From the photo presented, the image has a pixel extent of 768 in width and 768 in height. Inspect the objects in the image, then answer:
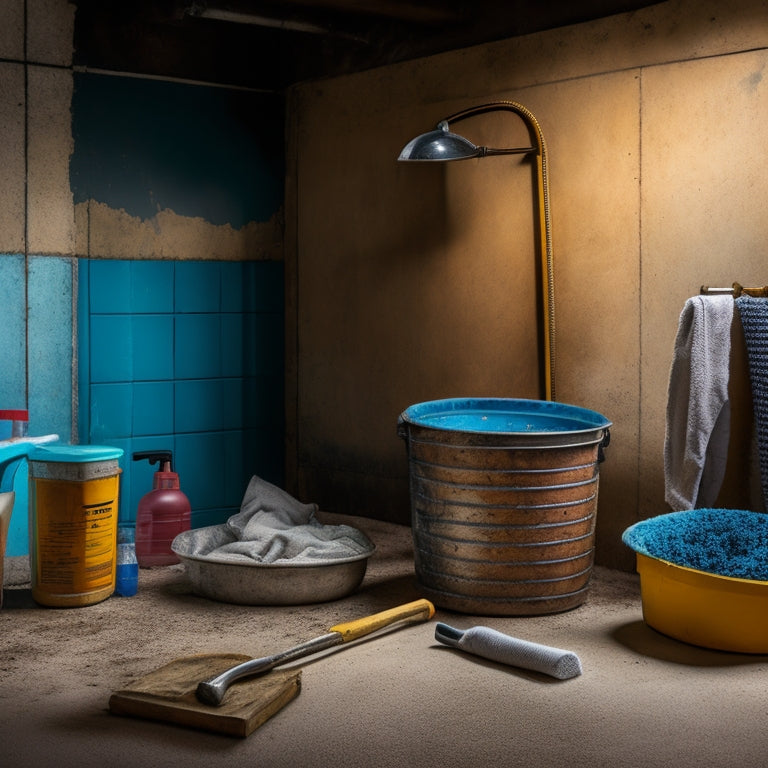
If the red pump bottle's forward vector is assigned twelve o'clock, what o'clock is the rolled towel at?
The rolled towel is roughly at 8 o'clock from the red pump bottle.

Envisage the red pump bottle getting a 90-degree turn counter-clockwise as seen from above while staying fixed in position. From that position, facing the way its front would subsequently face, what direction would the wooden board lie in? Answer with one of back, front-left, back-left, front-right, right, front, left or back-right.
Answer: front

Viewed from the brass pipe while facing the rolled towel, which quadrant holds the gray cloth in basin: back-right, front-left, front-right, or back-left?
front-right

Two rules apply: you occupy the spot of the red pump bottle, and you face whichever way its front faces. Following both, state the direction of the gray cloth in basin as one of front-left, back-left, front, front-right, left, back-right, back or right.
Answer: back-left

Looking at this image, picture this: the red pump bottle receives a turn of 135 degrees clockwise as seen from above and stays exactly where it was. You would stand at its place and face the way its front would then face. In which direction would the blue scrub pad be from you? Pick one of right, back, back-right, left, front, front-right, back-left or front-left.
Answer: right

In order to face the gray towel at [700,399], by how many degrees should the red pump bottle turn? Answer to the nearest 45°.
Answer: approximately 135° to its left

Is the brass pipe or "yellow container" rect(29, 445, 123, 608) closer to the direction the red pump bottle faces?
the yellow container

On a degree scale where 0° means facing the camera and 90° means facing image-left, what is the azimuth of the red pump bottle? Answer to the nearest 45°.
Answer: approximately 90°

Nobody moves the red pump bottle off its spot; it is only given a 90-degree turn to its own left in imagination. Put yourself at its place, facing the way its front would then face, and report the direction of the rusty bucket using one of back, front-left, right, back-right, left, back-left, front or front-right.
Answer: front-left

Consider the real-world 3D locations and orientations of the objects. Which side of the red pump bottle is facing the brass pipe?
back
